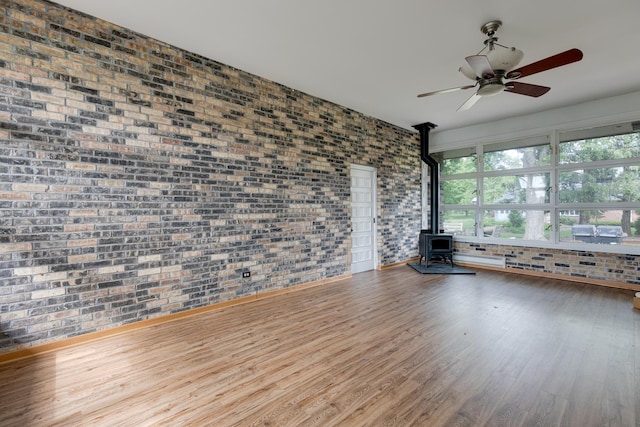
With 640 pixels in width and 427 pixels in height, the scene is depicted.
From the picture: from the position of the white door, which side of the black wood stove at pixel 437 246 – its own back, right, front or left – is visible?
right

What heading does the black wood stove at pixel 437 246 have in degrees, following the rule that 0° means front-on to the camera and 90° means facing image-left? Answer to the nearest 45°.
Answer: approximately 315°
